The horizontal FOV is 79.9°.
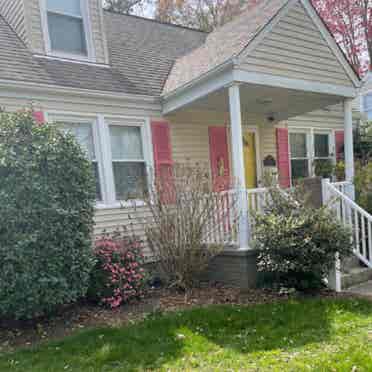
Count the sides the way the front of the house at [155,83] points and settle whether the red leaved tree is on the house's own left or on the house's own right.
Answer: on the house's own left

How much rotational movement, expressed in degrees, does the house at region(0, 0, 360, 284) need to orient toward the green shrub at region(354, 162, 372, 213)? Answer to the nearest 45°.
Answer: approximately 45° to its left

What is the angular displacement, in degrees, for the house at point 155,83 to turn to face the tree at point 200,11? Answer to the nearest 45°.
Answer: approximately 135° to its left

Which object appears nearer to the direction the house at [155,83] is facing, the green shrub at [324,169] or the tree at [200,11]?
the green shrub

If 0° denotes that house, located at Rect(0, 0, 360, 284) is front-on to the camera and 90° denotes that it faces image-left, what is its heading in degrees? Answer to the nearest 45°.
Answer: approximately 315°

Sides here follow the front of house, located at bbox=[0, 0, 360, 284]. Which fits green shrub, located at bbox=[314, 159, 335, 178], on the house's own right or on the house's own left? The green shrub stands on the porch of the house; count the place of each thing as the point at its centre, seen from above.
on the house's own left

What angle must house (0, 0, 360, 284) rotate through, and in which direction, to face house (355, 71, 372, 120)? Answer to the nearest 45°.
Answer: approximately 90° to its left
